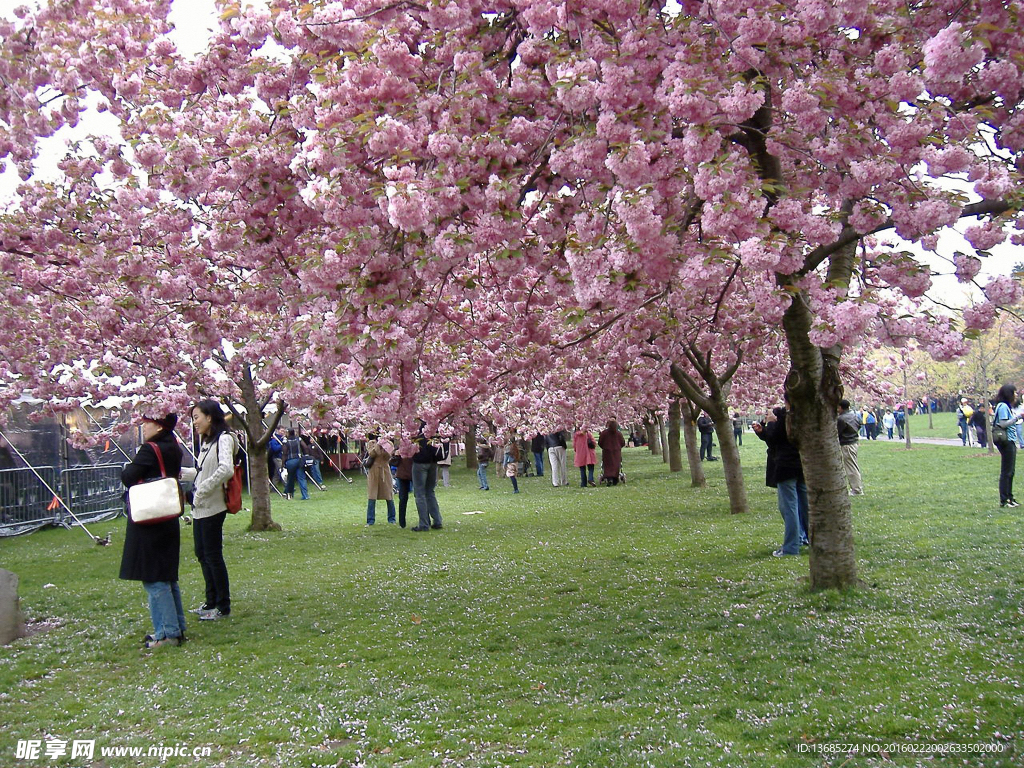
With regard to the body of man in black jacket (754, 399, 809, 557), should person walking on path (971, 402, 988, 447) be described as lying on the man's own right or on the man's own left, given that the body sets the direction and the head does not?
on the man's own right

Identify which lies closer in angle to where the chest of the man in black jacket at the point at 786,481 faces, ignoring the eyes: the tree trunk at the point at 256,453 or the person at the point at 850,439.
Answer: the tree trunk

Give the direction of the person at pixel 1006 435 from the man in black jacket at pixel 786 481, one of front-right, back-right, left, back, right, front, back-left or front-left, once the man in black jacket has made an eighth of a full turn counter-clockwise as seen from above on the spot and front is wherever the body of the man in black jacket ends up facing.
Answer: back

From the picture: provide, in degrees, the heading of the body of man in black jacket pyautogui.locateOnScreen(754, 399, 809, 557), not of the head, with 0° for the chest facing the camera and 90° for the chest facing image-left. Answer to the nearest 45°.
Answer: approximately 90°

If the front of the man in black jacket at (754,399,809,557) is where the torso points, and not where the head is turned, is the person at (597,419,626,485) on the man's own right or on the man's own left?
on the man's own right

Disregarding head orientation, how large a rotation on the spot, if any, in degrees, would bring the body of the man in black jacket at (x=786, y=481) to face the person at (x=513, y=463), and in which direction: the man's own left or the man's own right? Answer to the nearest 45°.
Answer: approximately 45° to the man's own right

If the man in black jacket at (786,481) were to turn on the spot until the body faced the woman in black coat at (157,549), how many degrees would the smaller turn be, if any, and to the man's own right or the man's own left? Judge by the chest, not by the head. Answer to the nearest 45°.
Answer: approximately 45° to the man's own left

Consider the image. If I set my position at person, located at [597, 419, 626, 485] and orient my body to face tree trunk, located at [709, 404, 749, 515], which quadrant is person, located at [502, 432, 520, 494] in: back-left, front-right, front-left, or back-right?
front-right
